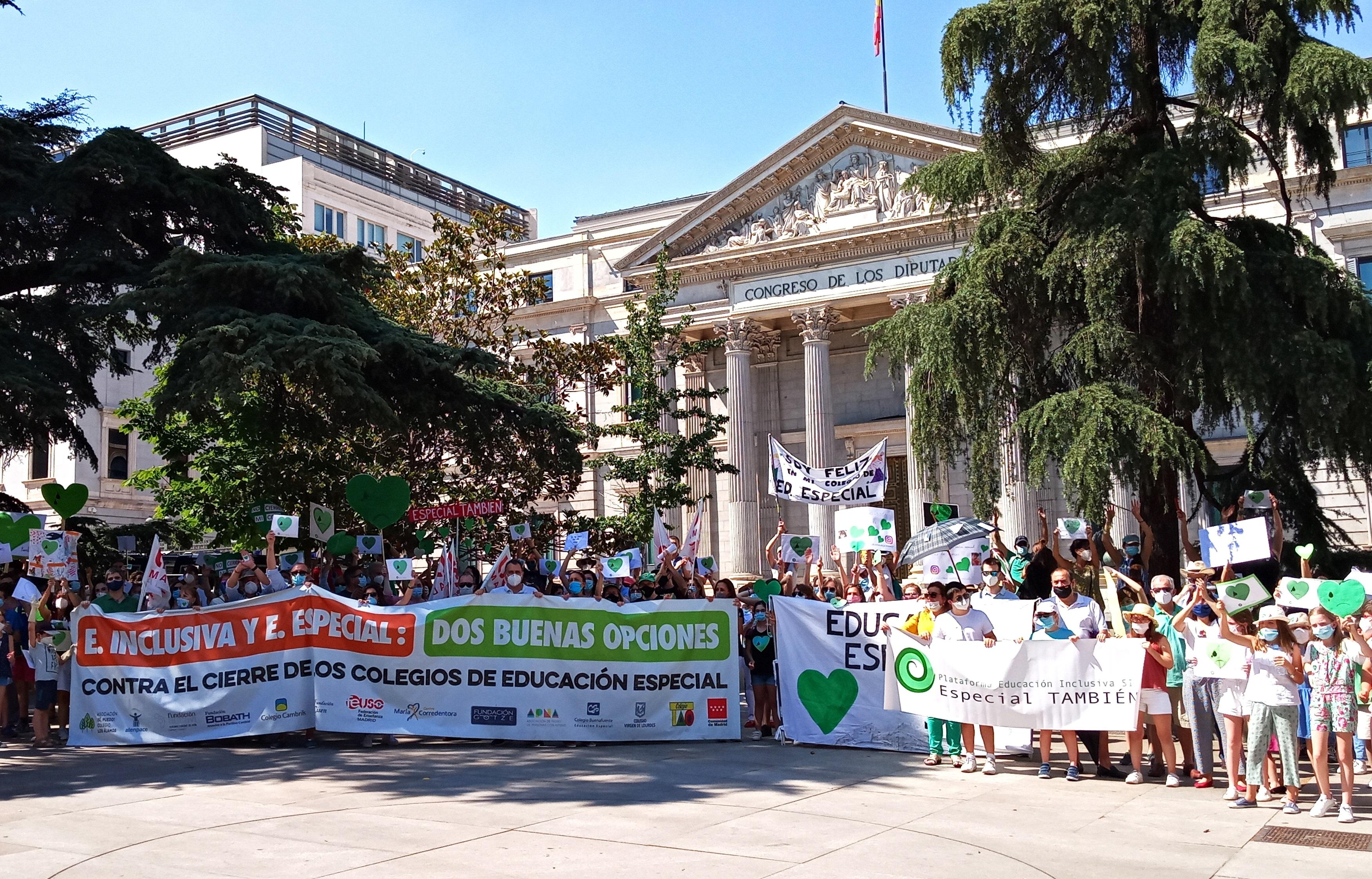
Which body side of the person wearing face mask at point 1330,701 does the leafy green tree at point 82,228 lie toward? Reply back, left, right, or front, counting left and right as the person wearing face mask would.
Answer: right

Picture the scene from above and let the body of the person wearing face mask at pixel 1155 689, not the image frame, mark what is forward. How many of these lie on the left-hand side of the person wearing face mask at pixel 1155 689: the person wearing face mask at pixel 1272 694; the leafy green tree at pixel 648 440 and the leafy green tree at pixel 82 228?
1

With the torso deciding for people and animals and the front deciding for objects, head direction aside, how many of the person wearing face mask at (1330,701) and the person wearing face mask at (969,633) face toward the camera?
2

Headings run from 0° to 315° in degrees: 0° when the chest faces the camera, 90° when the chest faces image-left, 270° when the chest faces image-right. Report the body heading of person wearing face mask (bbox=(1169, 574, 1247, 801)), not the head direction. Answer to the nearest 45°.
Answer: approximately 0°

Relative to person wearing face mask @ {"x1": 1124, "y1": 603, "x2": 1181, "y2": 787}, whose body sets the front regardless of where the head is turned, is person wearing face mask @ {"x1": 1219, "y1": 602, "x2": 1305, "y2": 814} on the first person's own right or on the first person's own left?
on the first person's own left

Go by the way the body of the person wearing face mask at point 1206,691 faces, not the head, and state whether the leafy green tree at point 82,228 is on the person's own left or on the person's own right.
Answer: on the person's own right

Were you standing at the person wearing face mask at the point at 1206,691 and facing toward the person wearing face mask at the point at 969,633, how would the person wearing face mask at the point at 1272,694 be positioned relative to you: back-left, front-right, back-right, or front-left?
back-left

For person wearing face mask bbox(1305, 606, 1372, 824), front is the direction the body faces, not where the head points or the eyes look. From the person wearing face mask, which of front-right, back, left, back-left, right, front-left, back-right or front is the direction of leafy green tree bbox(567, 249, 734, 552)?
back-right
